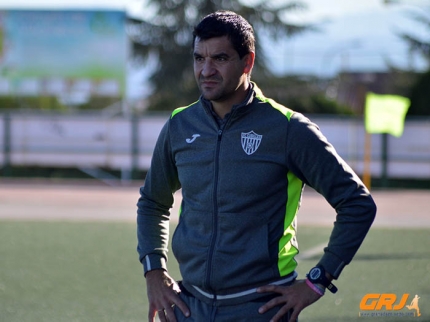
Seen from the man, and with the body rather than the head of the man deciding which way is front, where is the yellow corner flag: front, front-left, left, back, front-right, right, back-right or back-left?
back-right

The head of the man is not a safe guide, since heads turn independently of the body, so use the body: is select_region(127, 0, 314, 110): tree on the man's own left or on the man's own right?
on the man's own right

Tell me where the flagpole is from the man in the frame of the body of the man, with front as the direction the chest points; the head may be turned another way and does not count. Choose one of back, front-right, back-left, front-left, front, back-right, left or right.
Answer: back-right

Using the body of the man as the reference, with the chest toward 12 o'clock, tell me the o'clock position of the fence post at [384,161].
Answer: The fence post is roughly at 5 o'clock from the man.
